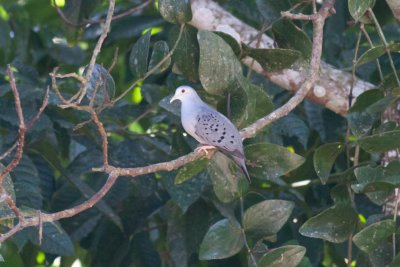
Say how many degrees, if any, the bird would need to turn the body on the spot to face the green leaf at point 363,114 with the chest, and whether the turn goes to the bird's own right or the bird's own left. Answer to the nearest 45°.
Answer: approximately 180°

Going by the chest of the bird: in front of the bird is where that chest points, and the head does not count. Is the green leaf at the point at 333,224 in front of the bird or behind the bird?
behind

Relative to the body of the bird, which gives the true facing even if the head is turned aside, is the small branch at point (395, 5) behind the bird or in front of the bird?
behind

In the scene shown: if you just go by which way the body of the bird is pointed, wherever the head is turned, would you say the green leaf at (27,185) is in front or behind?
in front

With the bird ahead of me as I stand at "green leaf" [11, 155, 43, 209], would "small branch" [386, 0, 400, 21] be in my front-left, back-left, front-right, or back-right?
front-left

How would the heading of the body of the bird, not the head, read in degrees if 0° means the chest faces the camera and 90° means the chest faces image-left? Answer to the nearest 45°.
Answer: approximately 90°
